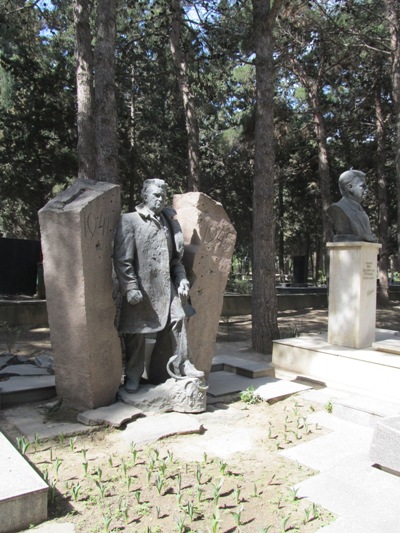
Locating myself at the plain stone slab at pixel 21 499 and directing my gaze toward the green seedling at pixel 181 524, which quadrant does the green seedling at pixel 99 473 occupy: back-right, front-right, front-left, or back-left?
front-left

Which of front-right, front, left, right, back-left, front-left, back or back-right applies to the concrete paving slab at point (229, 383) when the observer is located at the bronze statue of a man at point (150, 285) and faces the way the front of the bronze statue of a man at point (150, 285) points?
left

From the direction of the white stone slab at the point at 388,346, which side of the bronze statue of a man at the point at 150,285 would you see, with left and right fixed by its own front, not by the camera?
left

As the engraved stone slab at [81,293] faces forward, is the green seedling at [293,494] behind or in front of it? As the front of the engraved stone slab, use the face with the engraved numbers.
in front

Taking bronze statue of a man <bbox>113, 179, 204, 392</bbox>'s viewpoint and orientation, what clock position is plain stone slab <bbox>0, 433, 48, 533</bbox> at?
The plain stone slab is roughly at 2 o'clock from the bronze statue of a man.

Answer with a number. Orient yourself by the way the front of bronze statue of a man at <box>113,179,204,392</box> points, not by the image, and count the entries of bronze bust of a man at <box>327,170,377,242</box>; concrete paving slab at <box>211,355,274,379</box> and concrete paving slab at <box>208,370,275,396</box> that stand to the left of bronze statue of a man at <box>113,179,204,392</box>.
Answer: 3

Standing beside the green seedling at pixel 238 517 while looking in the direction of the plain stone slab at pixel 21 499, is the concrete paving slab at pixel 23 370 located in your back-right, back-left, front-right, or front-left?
front-right

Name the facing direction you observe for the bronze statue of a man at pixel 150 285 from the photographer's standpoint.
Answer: facing the viewer and to the right of the viewer

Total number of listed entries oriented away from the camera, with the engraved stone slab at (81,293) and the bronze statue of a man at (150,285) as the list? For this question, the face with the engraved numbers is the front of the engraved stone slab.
0

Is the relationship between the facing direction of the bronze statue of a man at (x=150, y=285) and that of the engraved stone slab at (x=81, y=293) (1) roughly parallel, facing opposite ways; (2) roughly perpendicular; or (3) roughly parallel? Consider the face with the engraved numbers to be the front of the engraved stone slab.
roughly parallel

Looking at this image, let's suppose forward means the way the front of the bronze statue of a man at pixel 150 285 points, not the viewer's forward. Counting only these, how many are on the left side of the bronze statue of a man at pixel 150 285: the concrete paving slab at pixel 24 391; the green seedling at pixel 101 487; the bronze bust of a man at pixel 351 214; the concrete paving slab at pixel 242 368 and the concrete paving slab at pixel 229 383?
3

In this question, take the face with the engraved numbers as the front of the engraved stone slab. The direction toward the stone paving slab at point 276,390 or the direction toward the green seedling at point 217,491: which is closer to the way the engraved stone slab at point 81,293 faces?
the green seedling

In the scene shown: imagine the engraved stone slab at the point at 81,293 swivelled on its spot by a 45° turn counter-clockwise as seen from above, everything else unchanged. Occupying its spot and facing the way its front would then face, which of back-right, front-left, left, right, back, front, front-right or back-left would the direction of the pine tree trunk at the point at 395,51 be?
front-left
